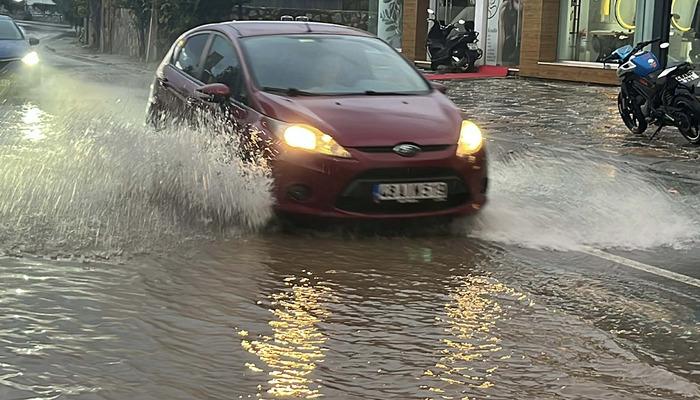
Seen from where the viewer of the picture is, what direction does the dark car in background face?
facing the viewer

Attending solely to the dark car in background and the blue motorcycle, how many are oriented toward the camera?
1

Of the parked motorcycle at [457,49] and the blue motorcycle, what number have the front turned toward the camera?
0

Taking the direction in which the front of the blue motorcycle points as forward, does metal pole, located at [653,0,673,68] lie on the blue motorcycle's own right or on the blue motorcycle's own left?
on the blue motorcycle's own right

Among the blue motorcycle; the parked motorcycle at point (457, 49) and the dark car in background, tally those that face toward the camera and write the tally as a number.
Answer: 1

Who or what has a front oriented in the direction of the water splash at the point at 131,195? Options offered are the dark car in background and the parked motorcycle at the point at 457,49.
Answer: the dark car in background

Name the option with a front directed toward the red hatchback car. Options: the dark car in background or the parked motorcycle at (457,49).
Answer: the dark car in background

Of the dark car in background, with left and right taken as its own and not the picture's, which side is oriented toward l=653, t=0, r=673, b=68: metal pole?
left

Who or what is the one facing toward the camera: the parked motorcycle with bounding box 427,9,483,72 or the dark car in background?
the dark car in background

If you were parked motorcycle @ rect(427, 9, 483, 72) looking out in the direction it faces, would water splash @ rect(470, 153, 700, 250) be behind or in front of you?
behind

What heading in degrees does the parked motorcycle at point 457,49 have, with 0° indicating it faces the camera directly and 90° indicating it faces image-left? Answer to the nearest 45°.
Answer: approximately 135°

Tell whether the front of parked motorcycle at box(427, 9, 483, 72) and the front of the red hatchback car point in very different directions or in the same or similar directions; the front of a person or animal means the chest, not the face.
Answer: very different directions

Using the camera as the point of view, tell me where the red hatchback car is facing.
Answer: facing the viewer and to the right of the viewer
